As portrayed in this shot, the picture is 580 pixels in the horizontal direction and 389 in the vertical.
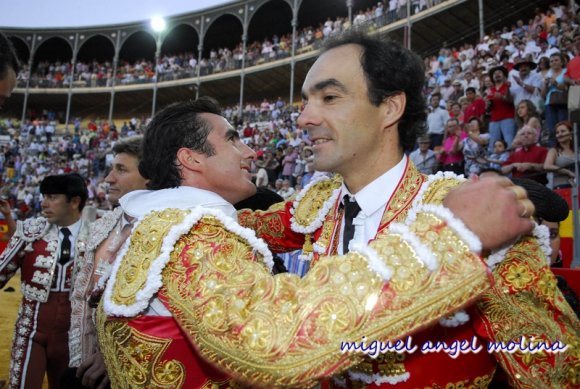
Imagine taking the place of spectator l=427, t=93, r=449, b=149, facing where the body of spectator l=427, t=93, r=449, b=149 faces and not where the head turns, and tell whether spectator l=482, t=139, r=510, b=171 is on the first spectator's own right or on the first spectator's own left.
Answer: on the first spectator's own left

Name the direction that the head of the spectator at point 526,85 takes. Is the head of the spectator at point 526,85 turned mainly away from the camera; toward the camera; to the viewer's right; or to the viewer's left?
toward the camera

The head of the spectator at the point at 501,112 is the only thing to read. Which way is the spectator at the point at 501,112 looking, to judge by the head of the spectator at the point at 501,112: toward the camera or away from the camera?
toward the camera

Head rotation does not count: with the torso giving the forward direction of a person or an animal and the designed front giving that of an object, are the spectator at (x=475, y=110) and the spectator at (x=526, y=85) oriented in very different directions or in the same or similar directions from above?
same or similar directions

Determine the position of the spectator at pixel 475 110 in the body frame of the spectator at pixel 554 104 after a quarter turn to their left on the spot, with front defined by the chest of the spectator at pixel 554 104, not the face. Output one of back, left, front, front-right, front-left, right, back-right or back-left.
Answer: back

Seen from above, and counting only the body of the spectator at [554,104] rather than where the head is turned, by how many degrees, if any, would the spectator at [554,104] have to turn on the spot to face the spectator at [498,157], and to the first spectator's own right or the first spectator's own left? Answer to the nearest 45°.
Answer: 0° — they already face them

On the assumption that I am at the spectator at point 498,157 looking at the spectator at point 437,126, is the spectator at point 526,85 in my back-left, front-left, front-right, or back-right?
front-right

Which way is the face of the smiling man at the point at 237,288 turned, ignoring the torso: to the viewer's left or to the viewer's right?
to the viewer's right

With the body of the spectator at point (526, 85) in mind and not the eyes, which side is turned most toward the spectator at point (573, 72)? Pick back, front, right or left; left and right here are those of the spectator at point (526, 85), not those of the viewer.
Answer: left

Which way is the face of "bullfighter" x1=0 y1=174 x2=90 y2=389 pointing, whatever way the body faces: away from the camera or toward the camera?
toward the camera

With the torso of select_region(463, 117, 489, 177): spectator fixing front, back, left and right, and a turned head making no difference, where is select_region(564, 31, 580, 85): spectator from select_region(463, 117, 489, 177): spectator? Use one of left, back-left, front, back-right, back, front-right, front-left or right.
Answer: back-left

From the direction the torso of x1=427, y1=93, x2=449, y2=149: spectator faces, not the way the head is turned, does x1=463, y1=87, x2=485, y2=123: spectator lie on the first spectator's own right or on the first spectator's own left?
on the first spectator's own left

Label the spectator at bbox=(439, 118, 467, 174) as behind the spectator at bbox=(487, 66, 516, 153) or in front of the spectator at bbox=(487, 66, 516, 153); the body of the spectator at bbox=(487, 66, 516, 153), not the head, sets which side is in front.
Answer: in front

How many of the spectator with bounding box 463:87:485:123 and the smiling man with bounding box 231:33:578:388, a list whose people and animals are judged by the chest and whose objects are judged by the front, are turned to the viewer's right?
0
